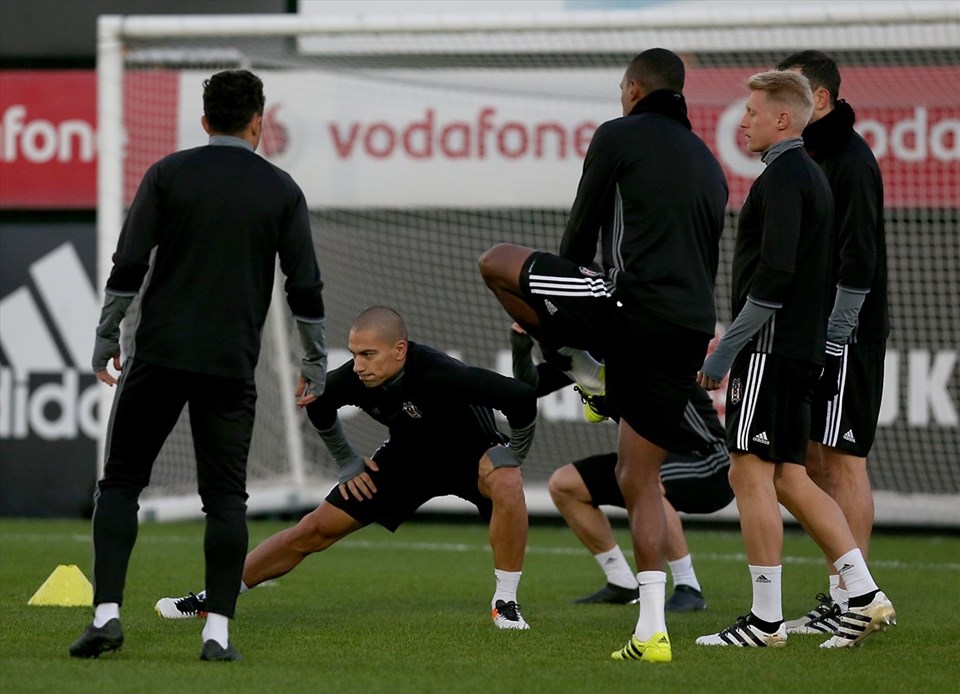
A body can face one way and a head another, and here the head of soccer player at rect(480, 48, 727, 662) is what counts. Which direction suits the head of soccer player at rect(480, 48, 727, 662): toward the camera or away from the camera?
away from the camera

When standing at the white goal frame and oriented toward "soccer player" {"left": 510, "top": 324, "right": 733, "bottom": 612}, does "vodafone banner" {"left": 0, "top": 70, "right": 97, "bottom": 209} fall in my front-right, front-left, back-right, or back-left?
back-right

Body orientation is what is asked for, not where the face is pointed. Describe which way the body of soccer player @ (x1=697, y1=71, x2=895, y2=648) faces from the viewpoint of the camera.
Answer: to the viewer's left

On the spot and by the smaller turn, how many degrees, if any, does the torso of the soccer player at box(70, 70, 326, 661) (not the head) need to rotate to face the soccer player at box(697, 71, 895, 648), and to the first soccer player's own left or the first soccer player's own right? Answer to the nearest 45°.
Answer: approximately 90° to the first soccer player's own right

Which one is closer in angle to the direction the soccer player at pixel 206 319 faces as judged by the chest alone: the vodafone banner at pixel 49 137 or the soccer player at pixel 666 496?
the vodafone banner

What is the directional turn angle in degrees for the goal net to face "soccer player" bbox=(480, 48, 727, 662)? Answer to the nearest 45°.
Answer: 0° — it already faces them

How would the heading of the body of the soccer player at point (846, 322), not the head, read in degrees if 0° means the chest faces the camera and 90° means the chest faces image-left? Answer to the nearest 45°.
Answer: approximately 90°

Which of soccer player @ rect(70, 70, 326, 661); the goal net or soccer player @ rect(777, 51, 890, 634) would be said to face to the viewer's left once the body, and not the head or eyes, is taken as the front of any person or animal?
soccer player @ rect(777, 51, 890, 634)

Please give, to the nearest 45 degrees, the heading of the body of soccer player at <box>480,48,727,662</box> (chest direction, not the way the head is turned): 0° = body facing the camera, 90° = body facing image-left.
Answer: approximately 135°

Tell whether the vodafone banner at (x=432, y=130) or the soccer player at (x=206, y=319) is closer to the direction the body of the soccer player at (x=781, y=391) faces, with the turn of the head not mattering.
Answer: the soccer player

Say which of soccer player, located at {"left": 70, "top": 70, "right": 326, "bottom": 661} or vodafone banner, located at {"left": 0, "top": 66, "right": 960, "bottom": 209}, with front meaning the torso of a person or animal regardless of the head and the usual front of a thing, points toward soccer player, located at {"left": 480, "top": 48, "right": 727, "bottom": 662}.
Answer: the vodafone banner

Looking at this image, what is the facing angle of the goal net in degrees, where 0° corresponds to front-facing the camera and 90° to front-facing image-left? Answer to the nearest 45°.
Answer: approximately 0°
